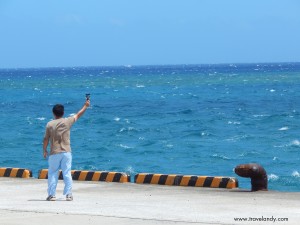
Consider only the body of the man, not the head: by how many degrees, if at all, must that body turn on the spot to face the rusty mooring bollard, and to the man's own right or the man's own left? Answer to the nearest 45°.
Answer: approximately 90° to the man's own right

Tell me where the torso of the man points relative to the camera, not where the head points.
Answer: away from the camera
